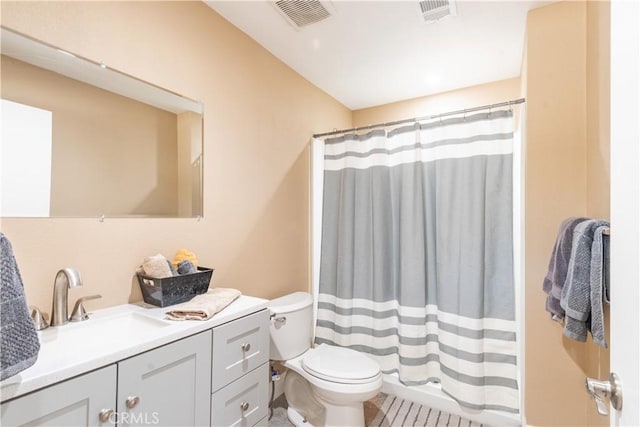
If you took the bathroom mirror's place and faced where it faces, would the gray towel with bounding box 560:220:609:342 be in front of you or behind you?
in front

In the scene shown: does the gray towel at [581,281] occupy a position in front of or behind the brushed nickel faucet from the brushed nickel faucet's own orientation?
in front

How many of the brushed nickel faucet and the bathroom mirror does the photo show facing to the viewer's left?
0

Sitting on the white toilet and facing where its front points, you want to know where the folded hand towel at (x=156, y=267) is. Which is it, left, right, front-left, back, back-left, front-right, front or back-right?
right

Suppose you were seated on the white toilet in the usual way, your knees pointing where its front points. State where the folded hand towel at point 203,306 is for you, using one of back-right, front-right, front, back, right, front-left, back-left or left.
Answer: right

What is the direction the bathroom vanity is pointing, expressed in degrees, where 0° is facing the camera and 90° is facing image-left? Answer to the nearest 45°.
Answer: approximately 315°

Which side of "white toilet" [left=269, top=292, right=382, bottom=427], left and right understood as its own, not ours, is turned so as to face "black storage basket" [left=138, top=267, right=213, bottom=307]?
right

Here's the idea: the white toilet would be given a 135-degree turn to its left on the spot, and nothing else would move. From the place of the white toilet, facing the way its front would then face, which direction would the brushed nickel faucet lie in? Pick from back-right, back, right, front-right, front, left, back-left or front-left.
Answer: back-left
